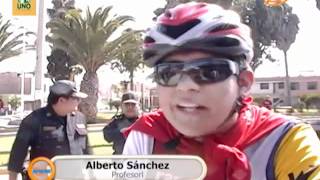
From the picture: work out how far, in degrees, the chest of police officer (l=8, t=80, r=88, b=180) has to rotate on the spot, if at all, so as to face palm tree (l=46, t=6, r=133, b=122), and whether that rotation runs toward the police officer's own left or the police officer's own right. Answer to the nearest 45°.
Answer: approximately 135° to the police officer's own left

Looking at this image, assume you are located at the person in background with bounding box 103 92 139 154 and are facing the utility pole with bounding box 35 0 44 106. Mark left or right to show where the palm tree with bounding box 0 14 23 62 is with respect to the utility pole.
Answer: right

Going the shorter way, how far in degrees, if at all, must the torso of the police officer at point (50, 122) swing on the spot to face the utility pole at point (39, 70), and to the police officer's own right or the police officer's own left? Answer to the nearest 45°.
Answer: approximately 135° to the police officer's own left

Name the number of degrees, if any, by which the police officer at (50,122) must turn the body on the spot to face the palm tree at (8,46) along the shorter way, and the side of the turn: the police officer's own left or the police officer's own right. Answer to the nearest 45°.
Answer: approximately 135° to the police officer's own left

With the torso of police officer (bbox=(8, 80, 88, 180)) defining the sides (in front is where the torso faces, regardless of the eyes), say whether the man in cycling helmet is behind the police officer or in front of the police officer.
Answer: in front

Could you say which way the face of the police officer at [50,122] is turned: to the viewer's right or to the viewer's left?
to the viewer's right

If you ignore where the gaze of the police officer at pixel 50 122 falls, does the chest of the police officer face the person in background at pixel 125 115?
no

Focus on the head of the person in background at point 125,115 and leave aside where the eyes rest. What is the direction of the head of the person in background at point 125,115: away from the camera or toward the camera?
toward the camera

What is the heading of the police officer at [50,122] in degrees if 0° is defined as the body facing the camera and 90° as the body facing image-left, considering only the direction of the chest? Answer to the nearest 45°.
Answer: approximately 315°

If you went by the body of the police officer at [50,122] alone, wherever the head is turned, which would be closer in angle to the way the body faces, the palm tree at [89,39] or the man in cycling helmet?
the man in cycling helmet

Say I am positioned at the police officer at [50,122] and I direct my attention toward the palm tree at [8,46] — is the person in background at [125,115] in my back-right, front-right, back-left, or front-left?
front-right

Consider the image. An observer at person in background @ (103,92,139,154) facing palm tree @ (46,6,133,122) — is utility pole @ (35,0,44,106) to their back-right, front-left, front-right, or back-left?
front-left

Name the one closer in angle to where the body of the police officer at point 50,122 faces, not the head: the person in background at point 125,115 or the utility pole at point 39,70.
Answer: the person in background
